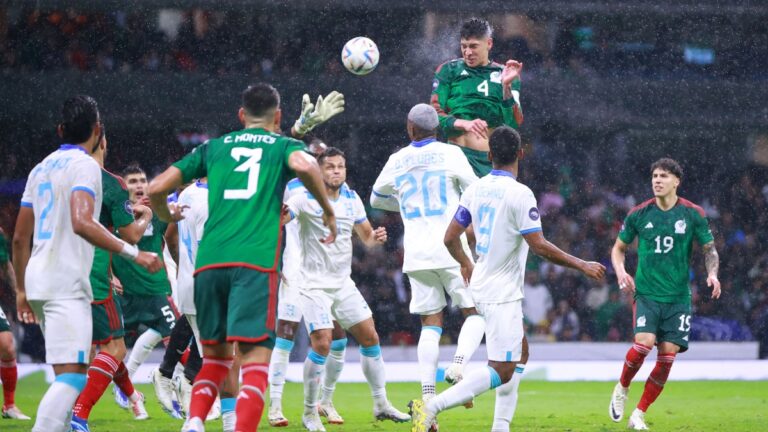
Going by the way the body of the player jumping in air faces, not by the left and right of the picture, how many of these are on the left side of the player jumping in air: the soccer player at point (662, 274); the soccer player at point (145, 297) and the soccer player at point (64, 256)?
1

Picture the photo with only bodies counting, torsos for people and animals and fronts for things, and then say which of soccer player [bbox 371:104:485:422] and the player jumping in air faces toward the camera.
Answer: the player jumping in air

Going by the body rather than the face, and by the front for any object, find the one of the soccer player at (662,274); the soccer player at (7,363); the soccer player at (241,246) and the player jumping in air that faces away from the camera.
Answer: the soccer player at (241,246)

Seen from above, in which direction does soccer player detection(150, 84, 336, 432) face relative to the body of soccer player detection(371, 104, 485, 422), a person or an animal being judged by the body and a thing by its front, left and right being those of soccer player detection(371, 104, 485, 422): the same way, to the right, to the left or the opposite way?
the same way

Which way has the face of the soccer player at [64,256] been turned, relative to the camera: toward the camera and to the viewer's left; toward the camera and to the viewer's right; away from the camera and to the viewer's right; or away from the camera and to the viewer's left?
away from the camera and to the viewer's right

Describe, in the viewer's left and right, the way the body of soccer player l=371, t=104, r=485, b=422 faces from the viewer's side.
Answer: facing away from the viewer

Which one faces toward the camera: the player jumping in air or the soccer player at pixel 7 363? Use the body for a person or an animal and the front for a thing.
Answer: the player jumping in air

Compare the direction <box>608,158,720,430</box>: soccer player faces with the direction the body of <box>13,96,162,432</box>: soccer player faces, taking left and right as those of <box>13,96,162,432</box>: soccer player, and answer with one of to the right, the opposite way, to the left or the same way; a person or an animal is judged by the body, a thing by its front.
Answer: the opposite way

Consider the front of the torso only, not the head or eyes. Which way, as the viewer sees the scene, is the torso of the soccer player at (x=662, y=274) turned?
toward the camera

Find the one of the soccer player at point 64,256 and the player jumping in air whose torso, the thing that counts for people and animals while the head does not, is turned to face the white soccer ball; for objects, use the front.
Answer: the soccer player

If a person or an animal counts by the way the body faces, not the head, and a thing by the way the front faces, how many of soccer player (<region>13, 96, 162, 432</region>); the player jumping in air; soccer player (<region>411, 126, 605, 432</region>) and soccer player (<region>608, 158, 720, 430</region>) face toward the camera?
2

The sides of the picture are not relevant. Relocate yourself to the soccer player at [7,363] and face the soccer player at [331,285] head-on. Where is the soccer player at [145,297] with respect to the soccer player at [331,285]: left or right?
left

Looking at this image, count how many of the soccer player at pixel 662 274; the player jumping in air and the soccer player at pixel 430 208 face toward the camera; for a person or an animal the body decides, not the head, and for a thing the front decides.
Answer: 2

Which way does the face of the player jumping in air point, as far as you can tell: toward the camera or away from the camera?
toward the camera

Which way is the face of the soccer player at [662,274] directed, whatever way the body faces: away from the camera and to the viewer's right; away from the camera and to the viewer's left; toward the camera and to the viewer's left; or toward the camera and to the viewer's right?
toward the camera and to the viewer's left

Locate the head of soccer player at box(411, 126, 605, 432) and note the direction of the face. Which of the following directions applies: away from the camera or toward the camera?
away from the camera

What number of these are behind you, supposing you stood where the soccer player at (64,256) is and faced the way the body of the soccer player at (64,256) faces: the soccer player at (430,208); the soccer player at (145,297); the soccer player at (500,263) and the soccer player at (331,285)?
0
